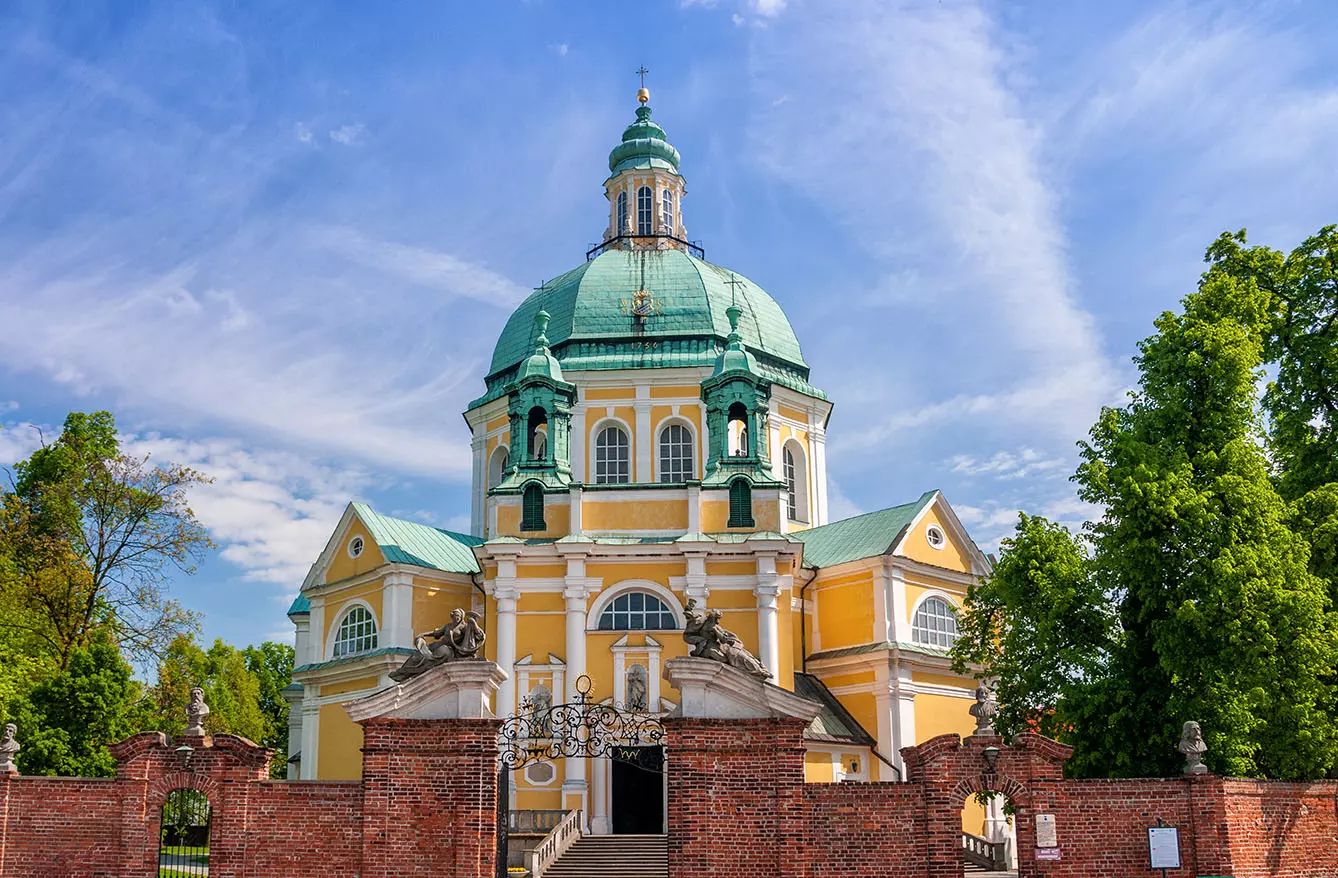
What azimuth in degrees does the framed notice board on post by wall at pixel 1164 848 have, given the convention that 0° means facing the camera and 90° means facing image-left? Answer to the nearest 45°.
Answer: approximately 0°

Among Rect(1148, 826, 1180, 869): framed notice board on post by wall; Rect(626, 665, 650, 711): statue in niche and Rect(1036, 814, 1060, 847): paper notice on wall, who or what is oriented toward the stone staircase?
the statue in niche

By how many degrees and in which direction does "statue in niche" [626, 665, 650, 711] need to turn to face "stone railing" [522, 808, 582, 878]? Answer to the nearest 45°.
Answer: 0° — it already faces it

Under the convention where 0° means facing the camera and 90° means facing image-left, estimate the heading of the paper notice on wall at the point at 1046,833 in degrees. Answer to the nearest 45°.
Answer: approximately 0°

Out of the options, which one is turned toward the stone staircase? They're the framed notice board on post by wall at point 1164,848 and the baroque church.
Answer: the baroque church

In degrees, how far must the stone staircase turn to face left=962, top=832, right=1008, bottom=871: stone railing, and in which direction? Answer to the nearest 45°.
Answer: approximately 90° to its left
